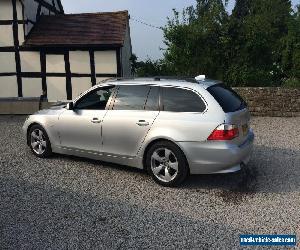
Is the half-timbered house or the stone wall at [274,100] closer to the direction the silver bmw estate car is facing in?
the half-timbered house

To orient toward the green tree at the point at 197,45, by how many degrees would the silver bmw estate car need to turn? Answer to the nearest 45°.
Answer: approximately 45° to its right

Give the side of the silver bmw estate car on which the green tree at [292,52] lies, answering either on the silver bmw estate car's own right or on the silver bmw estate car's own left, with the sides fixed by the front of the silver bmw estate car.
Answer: on the silver bmw estate car's own right

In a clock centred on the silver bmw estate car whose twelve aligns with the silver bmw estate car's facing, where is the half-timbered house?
The half-timbered house is roughly at 1 o'clock from the silver bmw estate car.

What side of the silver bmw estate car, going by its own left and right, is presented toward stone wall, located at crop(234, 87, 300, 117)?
right

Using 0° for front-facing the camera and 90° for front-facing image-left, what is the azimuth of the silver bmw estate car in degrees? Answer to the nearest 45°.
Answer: approximately 135°
